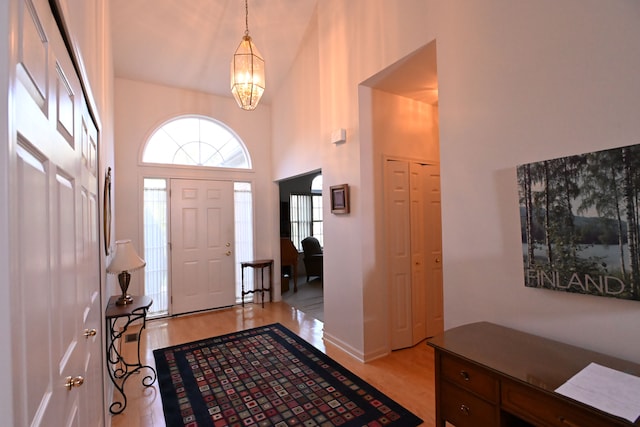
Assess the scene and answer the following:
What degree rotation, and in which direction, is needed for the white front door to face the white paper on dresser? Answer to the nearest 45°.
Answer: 0° — it already faces it

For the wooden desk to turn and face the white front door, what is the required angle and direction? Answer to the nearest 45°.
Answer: approximately 45° to its right

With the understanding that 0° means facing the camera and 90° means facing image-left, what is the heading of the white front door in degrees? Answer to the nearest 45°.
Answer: approximately 0°

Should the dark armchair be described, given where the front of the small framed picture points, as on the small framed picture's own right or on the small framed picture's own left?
on the small framed picture's own right

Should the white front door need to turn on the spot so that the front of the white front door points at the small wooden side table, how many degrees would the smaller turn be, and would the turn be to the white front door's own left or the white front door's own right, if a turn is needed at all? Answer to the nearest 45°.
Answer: approximately 90° to the white front door's own left

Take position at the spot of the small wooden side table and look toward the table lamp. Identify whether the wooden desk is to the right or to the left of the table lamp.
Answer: left

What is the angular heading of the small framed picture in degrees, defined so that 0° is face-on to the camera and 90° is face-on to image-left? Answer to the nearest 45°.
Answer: approximately 45°

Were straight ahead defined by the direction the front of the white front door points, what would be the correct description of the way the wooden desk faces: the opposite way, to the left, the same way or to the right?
to the right

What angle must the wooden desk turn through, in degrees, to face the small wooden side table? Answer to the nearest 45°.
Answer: approximately 90° to its right

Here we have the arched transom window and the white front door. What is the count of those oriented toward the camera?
2
